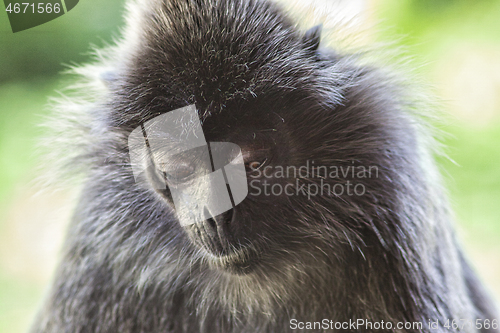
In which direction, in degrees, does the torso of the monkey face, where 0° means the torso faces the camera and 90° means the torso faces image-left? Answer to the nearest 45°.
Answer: approximately 0°
